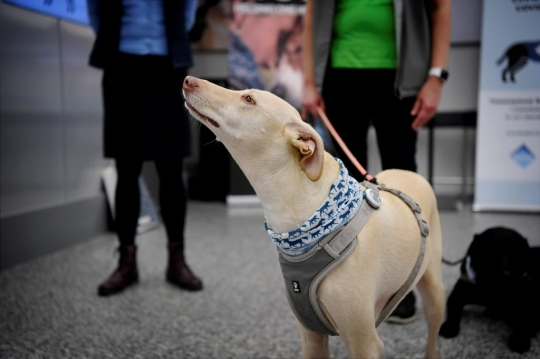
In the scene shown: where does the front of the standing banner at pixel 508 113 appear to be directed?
toward the camera

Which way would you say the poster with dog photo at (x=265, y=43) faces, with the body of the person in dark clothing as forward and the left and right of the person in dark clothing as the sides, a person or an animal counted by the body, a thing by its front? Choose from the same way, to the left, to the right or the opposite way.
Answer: the same way

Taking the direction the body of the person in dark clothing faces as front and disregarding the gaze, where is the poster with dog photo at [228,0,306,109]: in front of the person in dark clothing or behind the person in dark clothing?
behind

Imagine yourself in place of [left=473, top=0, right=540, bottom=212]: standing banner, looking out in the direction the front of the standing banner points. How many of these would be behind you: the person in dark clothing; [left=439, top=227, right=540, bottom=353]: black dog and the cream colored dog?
0

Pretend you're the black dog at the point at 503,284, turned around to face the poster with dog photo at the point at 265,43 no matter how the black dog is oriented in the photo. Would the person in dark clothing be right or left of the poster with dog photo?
left

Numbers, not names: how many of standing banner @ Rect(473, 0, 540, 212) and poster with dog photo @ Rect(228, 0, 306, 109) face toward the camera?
2

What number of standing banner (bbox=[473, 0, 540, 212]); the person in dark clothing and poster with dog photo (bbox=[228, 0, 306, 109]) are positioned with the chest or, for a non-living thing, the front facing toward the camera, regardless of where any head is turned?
3

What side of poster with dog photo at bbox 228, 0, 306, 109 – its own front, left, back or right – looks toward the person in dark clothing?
front

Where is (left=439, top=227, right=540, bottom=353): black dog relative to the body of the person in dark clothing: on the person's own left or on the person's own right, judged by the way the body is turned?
on the person's own left

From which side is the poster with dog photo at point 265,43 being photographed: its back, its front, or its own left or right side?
front

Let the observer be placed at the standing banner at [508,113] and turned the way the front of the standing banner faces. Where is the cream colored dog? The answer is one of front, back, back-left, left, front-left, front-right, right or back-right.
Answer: front

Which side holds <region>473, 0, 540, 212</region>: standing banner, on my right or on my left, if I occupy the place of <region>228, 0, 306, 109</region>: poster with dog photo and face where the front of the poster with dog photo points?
on my left
